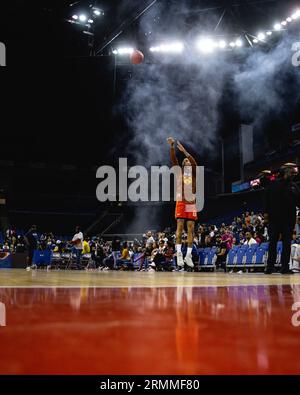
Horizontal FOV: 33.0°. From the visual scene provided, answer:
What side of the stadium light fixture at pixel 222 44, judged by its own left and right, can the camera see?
front

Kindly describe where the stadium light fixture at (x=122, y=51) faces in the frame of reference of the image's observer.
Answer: facing the viewer

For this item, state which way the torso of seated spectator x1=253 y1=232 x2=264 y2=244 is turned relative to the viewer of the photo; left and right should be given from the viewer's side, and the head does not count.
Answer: facing the viewer and to the left of the viewer

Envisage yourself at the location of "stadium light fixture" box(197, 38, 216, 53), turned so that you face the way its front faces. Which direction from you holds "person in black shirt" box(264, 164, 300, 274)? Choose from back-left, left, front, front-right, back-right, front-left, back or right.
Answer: front

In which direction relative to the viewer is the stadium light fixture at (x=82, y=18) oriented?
toward the camera

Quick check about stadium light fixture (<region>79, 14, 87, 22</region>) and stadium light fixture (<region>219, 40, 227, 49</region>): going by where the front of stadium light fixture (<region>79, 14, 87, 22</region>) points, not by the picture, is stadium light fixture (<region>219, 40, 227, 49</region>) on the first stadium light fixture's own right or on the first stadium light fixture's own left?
on the first stadium light fixture's own left

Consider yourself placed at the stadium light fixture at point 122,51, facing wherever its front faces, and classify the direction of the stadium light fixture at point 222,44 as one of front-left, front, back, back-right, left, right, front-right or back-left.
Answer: left

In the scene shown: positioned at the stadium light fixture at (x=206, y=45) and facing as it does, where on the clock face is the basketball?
The basketball is roughly at 2 o'clock from the stadium light fixture.

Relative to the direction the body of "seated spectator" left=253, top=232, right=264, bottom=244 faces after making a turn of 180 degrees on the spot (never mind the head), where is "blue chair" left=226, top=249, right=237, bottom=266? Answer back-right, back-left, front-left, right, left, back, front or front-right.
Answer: back

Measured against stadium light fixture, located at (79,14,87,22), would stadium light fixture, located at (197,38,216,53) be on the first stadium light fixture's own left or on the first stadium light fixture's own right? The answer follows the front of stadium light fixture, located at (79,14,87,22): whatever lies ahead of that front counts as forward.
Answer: on the first stadium light fixture's own left

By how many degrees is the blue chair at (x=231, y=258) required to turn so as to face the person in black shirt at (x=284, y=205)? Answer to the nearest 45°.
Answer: approximately 45° to its left
